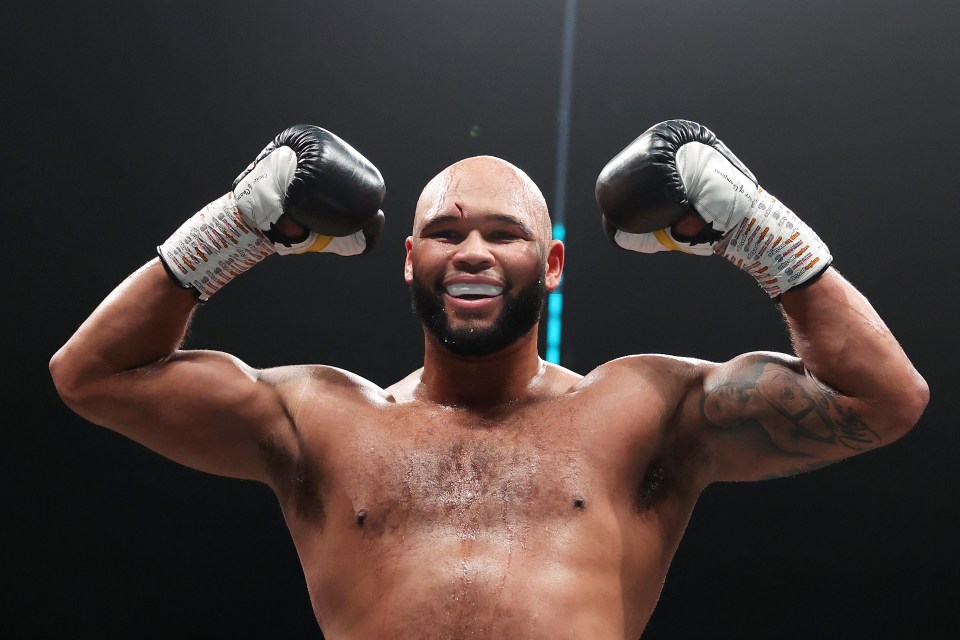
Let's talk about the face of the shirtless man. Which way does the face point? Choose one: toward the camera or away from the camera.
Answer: toward the camera

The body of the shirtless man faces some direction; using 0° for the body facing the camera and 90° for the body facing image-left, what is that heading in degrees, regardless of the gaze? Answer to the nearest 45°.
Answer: approximately 0°
